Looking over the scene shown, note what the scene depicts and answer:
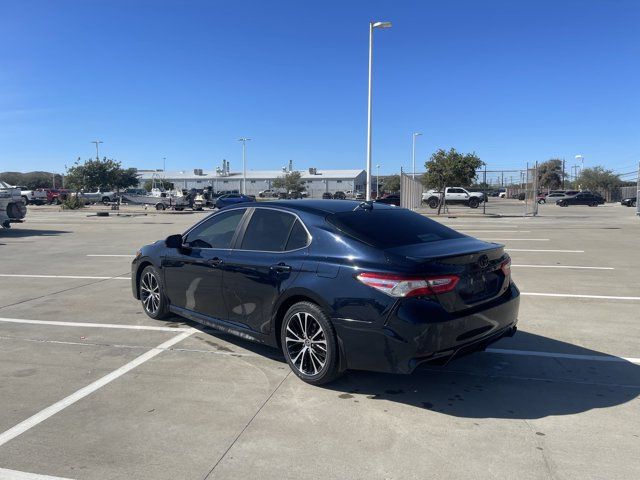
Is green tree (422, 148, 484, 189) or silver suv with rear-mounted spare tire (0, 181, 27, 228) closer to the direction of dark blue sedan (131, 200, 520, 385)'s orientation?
the silver suv with rear-mounted spare tire

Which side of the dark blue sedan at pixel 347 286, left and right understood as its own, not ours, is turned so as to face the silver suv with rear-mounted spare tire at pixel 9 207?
front

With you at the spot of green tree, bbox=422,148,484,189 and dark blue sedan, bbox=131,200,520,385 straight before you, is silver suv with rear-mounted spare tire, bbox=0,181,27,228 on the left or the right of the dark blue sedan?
right

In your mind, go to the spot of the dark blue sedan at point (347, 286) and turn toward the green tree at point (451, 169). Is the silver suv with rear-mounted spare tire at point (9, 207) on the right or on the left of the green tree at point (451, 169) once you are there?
left

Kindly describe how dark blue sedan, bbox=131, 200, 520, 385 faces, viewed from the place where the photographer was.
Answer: facing away from the viewer and to the left of the viewer

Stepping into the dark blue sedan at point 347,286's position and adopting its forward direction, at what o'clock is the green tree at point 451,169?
The green tree is roughly at 2 o'clock from the dark blue sedan.
